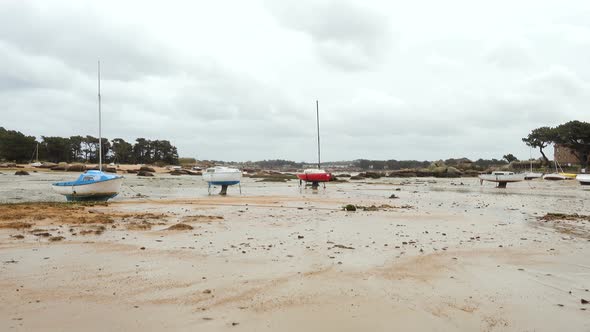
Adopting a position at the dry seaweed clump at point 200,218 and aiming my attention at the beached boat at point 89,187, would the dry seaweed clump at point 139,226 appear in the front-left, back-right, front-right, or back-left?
back-left

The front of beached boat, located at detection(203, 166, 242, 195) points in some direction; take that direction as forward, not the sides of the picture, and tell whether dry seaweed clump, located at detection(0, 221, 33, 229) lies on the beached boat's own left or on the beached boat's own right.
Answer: on the beached boat's own right

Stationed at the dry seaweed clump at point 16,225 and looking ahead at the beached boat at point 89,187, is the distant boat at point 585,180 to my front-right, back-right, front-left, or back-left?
front-right

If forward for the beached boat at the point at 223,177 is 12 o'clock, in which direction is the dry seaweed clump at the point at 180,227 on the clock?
The dry seaweed clump is roughly at 3 o'clock from the beached boat.

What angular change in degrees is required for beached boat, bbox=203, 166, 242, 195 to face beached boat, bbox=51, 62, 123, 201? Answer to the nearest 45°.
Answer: approximately 135° to its right
